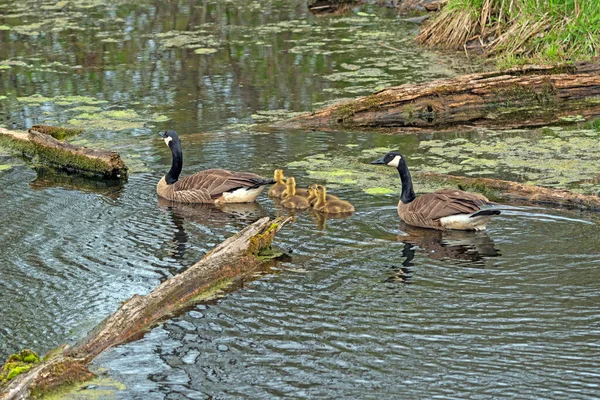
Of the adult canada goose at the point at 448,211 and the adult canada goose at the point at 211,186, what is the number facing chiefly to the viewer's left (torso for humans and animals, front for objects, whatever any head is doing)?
2

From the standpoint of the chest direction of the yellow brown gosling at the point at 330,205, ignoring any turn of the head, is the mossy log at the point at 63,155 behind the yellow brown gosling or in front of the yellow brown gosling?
in front

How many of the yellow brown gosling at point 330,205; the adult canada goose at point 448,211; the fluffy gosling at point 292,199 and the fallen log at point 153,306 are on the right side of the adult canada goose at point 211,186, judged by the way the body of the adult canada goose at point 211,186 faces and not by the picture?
0

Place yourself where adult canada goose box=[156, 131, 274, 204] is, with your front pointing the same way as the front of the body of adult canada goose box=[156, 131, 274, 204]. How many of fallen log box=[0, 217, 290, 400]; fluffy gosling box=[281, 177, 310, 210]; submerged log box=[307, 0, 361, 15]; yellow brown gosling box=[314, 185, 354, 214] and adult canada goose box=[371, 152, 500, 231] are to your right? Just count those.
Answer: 1

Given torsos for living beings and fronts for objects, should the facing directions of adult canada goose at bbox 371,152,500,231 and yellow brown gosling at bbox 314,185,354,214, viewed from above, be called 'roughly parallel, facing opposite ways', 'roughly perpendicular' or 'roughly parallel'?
roughly parallel

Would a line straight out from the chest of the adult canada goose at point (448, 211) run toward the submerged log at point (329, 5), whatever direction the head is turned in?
no

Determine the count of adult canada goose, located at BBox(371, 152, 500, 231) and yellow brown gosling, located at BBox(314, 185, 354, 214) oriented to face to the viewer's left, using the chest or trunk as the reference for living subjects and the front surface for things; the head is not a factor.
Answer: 2

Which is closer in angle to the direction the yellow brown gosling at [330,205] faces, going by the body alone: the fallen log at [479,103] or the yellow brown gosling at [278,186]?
the yellow brown gosling

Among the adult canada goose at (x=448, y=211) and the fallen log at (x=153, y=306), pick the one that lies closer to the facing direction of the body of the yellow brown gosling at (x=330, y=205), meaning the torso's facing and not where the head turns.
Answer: the fallen log

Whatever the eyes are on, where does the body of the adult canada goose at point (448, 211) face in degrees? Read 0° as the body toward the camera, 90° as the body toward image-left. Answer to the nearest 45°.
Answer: approximately 90°

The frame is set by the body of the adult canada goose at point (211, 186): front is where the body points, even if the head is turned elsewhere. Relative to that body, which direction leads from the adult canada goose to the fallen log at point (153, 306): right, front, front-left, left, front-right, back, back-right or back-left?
left

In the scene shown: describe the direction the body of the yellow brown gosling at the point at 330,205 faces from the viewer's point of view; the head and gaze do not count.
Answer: to the viewer's left

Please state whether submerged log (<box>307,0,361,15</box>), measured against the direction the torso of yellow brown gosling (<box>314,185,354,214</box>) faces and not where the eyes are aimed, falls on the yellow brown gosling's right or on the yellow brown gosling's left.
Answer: on the yellow brown gosling's right

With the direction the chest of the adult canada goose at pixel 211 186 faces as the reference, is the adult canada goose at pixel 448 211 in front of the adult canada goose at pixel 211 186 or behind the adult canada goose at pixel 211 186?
behind

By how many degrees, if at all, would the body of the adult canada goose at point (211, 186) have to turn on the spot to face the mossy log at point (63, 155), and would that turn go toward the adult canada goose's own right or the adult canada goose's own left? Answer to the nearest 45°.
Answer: approximately 45° to the adult canada goose's own right

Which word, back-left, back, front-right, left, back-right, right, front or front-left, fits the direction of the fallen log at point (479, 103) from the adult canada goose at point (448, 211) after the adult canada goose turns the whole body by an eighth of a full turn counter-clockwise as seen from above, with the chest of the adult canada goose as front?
back-right

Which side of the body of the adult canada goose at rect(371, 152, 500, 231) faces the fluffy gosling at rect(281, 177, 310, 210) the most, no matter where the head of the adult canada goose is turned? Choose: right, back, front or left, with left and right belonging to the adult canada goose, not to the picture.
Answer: front

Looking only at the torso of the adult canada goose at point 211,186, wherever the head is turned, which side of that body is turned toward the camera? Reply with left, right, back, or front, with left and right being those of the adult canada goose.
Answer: left

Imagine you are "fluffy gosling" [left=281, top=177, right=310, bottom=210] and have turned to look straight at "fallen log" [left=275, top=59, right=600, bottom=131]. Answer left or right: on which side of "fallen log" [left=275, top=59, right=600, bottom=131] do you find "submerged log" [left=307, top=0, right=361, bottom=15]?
left

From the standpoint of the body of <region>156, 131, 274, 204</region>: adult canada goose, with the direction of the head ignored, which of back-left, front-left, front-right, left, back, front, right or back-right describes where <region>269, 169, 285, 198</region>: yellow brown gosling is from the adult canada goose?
back
